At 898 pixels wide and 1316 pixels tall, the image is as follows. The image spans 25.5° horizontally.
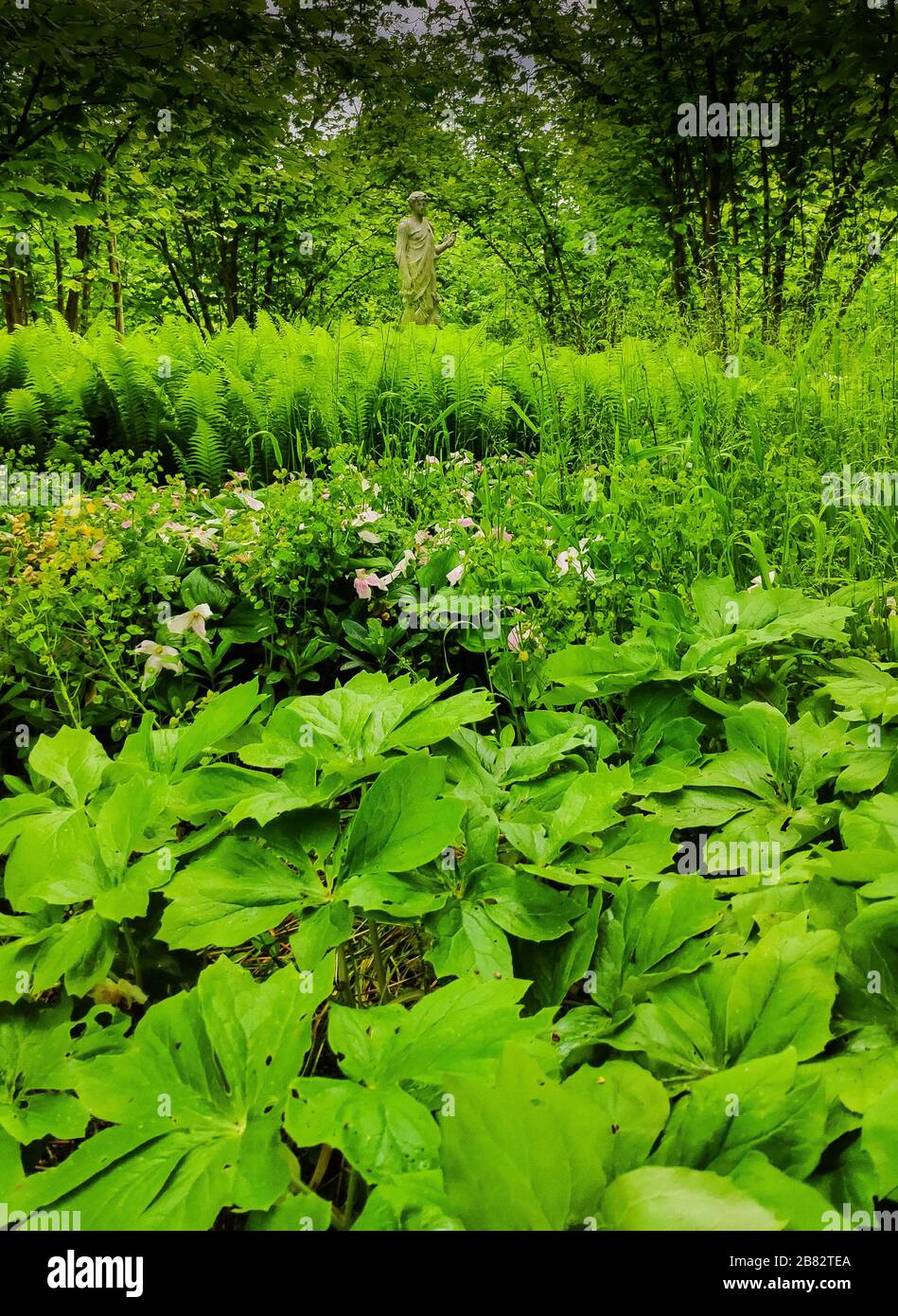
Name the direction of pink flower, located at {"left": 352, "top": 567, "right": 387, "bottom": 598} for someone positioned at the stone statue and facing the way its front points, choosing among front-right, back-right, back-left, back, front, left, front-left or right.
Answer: front-right

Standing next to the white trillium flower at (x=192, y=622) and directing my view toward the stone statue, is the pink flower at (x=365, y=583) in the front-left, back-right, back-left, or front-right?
front-right

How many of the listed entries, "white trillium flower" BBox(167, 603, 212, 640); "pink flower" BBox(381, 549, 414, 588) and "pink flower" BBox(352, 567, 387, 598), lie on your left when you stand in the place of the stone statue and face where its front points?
0

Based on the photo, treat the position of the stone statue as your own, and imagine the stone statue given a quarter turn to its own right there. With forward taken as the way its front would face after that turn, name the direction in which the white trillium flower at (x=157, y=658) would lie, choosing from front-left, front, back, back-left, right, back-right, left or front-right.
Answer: front-left

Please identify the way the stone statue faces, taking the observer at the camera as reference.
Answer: facing the viewer and to the right of the viewer

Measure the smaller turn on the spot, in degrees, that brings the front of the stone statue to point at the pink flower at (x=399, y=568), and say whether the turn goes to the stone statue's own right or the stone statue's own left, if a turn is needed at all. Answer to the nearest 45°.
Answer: approximately 45° to the stone statue's own right
